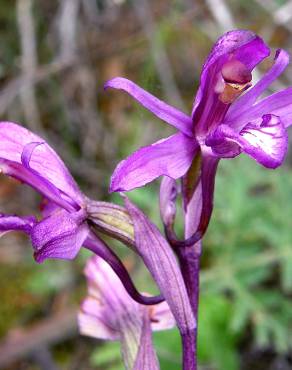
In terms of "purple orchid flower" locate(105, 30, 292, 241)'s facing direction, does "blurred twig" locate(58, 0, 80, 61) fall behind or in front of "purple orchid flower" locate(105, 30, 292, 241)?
behind

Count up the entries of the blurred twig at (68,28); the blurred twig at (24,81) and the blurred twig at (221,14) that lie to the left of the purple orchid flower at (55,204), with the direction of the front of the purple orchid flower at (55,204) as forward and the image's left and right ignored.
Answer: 0

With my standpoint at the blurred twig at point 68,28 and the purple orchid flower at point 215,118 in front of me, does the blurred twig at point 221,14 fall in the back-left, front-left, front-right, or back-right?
front-left

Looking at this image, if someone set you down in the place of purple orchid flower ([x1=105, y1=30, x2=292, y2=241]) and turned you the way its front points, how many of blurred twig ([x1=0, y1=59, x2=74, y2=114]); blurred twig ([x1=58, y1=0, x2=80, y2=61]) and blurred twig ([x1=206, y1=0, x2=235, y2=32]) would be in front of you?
0

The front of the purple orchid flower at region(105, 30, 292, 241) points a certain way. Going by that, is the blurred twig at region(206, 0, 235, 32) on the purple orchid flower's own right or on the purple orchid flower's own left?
on the purple orchid flower's own left

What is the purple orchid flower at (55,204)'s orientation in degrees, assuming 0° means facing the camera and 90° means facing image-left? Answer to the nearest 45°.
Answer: approximately 90°

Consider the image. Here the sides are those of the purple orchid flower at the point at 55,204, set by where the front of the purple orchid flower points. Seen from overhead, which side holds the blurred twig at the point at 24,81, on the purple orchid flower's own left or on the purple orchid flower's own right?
on the purple orchid flower's own right

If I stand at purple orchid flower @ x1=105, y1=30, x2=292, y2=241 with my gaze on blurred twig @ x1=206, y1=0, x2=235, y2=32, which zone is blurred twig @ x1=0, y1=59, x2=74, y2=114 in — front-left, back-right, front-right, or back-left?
front-left

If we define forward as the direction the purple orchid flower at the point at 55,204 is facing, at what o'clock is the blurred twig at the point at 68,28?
The blurred twig is roughly at 3 o'clock from the purple orchid flower.

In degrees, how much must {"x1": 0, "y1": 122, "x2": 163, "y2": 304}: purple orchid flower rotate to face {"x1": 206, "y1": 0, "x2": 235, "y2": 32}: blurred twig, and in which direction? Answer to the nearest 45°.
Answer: approximately 135° to its right

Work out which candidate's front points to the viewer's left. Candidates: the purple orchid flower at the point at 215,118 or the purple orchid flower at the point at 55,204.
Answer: the purple orchid flower at the point at 55,204

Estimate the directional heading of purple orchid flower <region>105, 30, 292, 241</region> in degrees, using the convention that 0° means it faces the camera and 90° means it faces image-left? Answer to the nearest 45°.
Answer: approximately 315°
